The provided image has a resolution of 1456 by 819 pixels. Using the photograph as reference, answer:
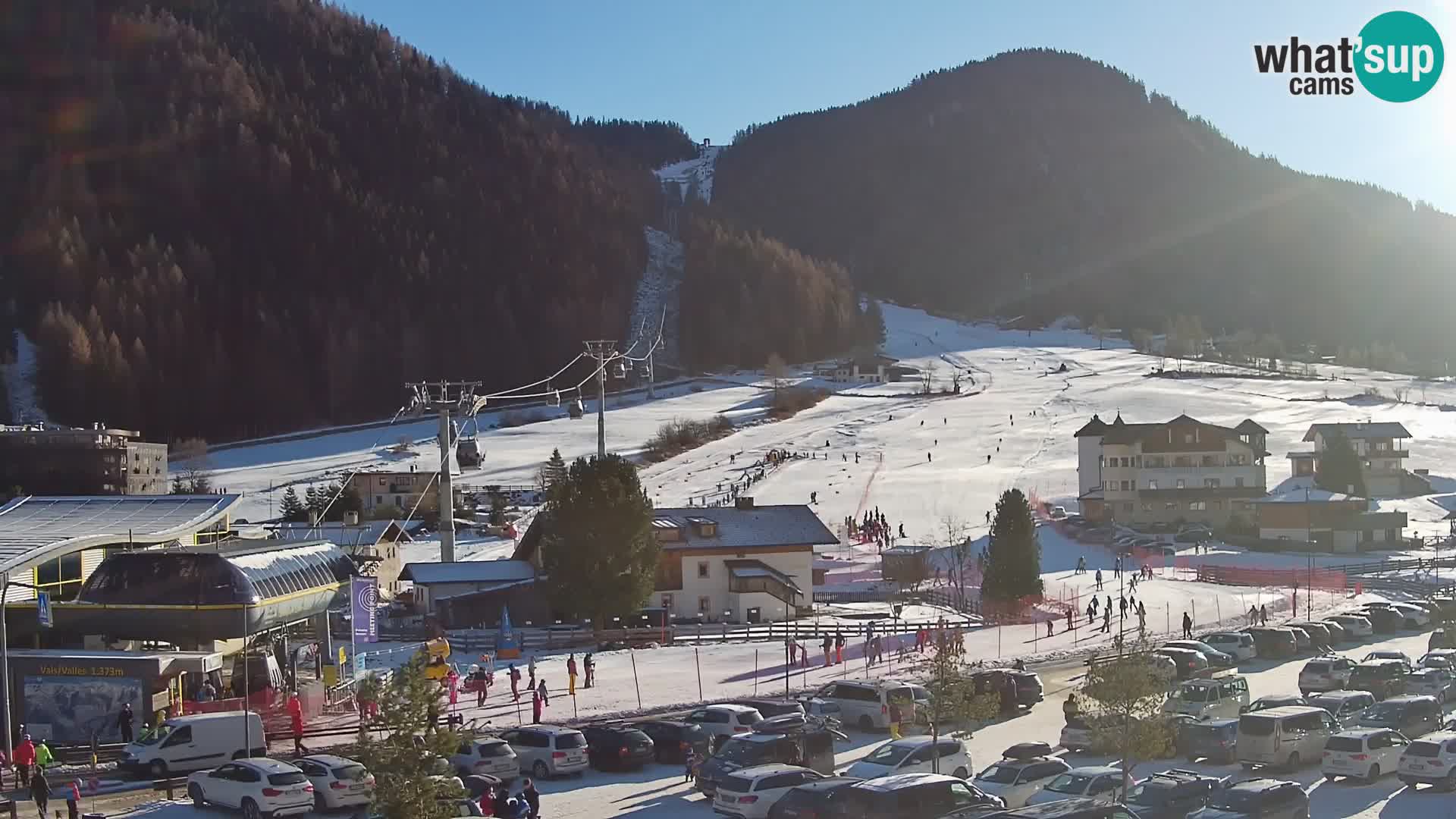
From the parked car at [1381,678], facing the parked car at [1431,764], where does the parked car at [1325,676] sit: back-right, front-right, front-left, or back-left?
back-right

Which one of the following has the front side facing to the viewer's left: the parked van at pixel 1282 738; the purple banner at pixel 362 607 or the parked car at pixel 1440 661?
the parked car at pixel 1440 661

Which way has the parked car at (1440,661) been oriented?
to the viewer's left

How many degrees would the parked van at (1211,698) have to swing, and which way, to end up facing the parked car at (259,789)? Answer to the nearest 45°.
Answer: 0° — it already faces it

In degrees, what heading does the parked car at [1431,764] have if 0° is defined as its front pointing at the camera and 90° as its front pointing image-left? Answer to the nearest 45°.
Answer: approximately 225°

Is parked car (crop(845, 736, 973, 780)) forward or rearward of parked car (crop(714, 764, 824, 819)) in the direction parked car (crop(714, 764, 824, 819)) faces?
forward

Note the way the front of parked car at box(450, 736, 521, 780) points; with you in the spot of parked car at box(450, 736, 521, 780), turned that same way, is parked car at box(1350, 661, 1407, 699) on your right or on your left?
on your right

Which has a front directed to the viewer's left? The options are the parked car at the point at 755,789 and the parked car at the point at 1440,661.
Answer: the parked car at the point at 1440,661

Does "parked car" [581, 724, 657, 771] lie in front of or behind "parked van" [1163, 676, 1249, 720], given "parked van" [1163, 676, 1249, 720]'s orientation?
in front
